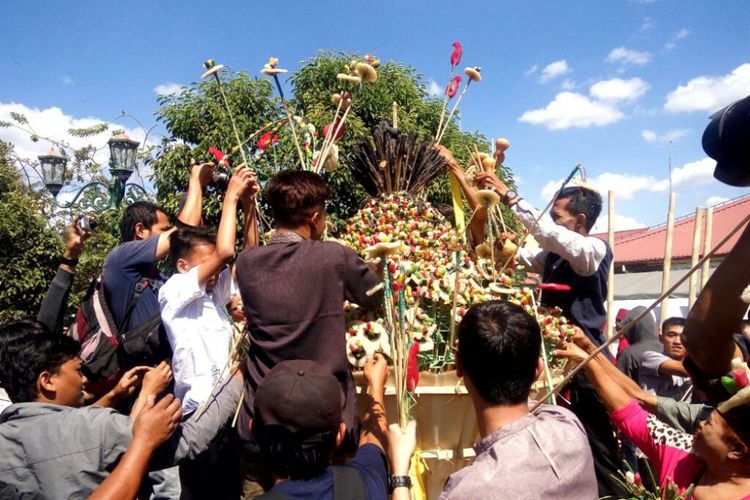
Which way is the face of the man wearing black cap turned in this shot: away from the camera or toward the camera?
away from the camera

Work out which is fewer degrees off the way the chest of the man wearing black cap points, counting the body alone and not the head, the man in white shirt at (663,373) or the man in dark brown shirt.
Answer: the man in dark brown shirt

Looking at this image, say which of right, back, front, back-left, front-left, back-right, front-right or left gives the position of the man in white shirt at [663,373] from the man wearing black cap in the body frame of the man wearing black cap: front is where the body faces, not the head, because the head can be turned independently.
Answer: front-right

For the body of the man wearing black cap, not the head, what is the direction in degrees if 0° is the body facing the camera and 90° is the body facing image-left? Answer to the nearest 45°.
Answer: approximately 180°

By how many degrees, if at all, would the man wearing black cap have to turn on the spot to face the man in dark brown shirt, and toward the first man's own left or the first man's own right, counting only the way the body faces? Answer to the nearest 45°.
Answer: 0° — they already face them

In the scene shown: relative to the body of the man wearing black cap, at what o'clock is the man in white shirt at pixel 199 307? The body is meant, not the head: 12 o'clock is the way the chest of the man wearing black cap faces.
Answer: The man in white shirt is roughly at 11 o'clock from the man wearing black cap.
